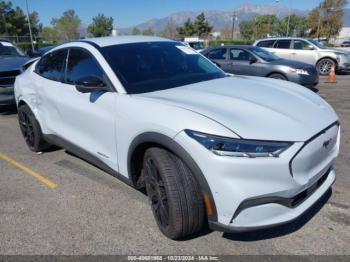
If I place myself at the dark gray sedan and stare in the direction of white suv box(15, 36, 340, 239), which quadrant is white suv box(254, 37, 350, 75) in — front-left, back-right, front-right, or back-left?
back-left

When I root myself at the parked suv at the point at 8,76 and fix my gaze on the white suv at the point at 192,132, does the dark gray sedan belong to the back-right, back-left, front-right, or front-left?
front-left

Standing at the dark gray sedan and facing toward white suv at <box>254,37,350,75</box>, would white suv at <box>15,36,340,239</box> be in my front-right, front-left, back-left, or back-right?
back-right

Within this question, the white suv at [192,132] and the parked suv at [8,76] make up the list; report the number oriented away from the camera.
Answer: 0

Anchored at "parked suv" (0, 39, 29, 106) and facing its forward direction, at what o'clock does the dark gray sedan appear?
The dark gray sedan is roughly at 9 o'clock from the parked suv.

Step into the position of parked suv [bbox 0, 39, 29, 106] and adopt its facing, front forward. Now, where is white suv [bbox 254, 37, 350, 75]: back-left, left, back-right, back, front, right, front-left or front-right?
left

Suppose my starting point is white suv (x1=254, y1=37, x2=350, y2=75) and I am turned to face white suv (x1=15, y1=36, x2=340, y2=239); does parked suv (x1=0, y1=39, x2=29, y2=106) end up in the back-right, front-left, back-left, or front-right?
front-right

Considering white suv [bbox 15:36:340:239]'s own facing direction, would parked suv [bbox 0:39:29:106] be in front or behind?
behind

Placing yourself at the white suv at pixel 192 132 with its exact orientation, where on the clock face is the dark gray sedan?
The dark gray sedan is roughly at 8 o'clock from the white suv.

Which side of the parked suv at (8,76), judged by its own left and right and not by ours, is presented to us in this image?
front

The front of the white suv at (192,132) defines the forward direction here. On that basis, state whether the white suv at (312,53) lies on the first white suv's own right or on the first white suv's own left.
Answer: on the first white suv's own left
